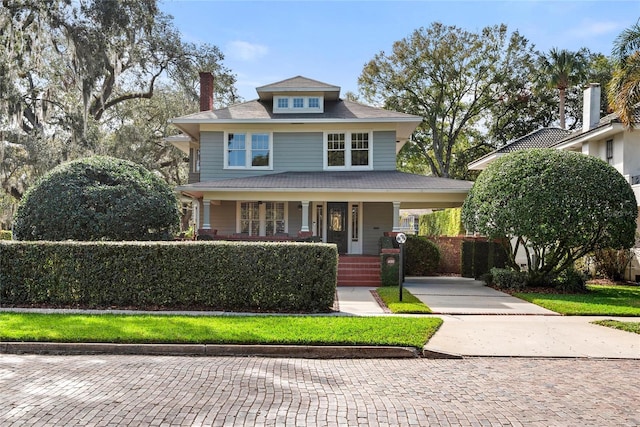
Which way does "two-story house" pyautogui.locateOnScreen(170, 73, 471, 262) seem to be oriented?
toward the camera

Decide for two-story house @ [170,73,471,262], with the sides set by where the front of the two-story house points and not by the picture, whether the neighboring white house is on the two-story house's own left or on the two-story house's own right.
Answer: on the two-story house's own left

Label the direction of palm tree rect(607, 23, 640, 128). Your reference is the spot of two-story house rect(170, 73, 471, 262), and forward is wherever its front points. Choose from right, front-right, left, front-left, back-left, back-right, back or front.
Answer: front-left

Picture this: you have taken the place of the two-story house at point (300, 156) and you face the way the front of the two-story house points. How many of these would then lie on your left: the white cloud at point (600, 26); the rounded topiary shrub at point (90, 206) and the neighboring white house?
2

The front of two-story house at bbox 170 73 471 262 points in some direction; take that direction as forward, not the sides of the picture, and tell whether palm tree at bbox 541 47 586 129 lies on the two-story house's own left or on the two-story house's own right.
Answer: on the two-story house's own left

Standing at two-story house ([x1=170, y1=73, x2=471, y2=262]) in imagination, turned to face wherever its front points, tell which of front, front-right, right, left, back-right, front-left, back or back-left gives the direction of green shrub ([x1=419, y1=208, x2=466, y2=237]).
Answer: back-left

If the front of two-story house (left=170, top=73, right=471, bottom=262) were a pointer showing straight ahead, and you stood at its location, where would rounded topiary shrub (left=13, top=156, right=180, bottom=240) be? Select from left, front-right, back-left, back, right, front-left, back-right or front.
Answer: front-right

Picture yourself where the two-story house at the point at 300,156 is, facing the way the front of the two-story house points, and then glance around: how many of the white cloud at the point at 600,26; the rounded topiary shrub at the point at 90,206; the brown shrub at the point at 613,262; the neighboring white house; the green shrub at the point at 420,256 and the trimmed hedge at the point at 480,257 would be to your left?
5

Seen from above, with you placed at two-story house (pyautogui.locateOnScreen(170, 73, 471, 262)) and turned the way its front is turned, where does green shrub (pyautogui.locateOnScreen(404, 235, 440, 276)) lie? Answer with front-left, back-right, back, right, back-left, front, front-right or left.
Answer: left

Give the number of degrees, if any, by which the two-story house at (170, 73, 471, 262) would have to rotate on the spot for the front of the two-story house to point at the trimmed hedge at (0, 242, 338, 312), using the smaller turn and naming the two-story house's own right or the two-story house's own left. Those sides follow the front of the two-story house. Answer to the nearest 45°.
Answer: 0° — it already faces it

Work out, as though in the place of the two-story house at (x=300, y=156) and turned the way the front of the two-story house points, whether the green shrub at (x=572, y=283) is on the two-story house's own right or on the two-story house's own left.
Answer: on the two-story house's own left

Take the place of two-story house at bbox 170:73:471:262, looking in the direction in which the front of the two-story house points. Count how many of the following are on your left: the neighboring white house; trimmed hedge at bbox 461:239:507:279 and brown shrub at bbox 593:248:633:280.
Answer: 3

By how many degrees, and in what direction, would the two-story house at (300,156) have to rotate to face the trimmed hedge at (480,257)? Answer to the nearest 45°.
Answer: approximately 90° to its left

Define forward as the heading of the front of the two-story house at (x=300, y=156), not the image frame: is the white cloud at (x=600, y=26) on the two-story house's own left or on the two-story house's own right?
on the two-story house's own left
